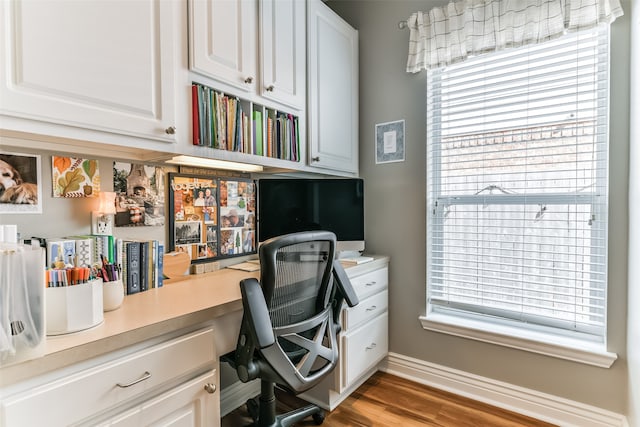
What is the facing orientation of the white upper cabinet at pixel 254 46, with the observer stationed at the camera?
facing the viewer and to the right of the viewer

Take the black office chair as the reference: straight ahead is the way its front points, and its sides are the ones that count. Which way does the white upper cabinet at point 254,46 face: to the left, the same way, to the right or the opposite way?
the opposite way

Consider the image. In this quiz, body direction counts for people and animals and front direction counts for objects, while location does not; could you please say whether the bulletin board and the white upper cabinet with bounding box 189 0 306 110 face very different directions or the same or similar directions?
same or similar directions

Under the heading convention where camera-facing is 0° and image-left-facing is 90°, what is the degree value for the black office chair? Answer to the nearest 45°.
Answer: approximately 135°

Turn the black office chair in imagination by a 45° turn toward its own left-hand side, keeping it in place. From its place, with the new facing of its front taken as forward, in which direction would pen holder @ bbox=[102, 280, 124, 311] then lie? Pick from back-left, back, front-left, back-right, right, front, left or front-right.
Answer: front

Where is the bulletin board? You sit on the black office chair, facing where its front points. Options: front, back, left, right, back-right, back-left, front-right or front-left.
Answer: front

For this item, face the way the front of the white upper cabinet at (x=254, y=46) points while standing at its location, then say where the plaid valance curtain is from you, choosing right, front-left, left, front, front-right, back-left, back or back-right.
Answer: front-left

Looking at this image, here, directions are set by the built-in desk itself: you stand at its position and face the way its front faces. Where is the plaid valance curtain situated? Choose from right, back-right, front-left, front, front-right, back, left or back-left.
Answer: front-left

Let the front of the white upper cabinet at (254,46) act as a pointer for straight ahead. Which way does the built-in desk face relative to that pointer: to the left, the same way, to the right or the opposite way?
the same way

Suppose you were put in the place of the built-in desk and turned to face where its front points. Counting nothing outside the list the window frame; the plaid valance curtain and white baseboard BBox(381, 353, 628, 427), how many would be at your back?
0
